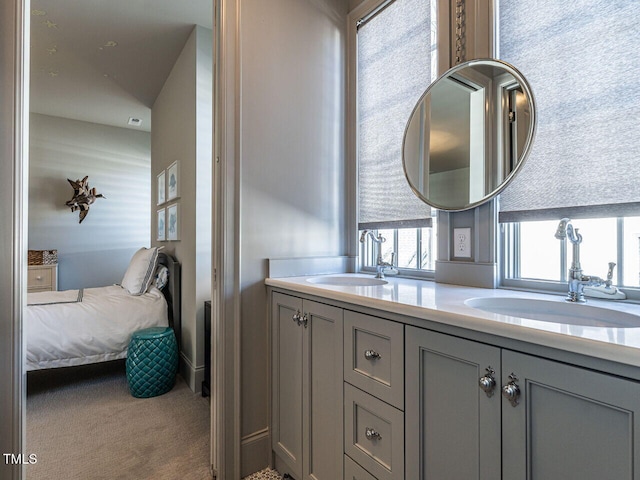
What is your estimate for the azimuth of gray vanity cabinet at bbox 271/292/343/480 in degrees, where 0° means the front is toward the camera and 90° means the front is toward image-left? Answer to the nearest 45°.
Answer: approximately 45°

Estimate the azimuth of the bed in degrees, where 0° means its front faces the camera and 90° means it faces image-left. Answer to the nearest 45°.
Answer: approximately 90°

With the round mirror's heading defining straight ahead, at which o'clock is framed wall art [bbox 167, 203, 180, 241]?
The framed wall art is roughly at 2 o'clock from the round mirror.

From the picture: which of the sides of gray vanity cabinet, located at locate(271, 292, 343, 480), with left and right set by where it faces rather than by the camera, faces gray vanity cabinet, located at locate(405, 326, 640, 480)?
left

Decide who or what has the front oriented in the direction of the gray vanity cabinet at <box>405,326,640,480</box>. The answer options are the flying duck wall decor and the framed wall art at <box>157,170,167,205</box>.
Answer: the flying duck wall decor

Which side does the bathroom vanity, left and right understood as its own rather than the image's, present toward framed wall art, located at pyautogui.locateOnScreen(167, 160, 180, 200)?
right

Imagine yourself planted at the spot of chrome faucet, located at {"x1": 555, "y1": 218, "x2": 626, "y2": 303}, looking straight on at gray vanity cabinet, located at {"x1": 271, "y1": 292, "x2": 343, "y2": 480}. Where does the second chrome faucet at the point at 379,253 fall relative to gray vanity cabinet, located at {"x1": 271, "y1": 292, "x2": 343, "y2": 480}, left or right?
right
